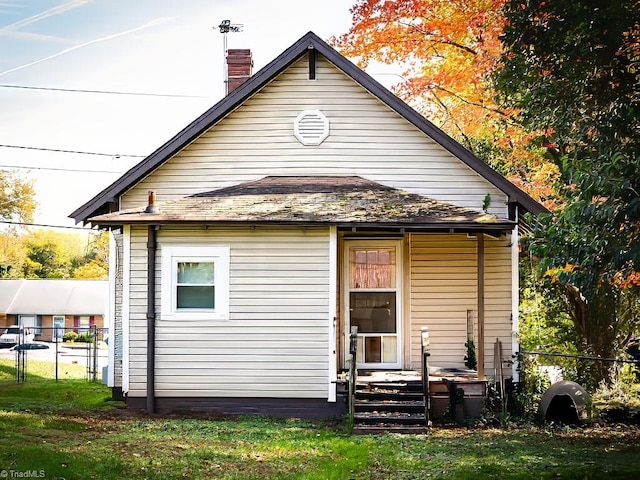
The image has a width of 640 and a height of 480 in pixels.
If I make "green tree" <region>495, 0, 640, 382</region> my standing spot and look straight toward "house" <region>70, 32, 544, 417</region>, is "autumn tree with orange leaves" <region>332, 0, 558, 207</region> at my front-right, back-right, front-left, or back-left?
front-right

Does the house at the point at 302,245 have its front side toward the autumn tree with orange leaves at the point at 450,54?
no

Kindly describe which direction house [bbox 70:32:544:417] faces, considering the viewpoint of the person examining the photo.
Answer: facing the viewer

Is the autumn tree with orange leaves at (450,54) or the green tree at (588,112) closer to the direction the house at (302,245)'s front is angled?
the green tree
